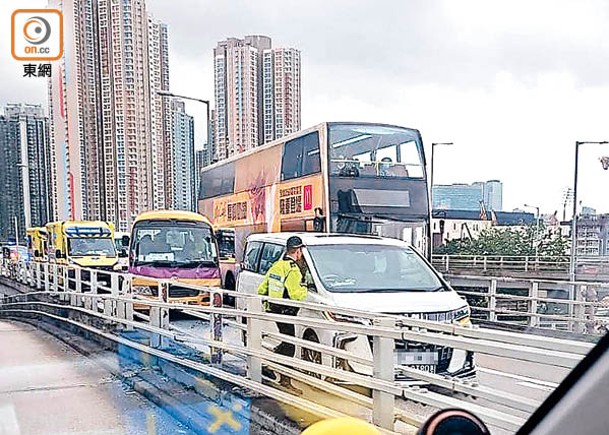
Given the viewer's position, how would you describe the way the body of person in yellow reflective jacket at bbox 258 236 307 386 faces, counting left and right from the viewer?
facing away from the viewer and to the right of the viewer

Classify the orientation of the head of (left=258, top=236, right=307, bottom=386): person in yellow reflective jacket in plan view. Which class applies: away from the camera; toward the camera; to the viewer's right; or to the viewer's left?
to the viewer's right

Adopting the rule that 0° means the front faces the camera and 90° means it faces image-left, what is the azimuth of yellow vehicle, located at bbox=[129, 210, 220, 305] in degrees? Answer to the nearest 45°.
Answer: approximately 0°

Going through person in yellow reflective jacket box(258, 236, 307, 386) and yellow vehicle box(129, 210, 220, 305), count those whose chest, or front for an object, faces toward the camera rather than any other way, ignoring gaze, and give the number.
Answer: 1

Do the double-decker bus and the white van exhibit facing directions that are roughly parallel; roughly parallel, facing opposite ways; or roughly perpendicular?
roughly parallel

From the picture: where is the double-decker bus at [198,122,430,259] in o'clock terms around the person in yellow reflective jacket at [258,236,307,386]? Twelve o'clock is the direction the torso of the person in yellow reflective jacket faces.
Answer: The double-decker bus is roughly at 11 o'clock from the person in yellow reflective jacket.

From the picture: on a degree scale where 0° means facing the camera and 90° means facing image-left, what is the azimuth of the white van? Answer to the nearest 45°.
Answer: approximately 315°

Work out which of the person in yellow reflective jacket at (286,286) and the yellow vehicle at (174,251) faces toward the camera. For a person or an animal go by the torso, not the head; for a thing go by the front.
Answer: the yellow vehicle

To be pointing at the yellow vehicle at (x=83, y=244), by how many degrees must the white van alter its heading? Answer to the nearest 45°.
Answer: approximately 180°

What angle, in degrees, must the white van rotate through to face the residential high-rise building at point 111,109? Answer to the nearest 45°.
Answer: approximately 135° to its right

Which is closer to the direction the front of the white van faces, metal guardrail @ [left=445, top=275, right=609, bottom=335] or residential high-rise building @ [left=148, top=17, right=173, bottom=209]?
the metal guardrail
